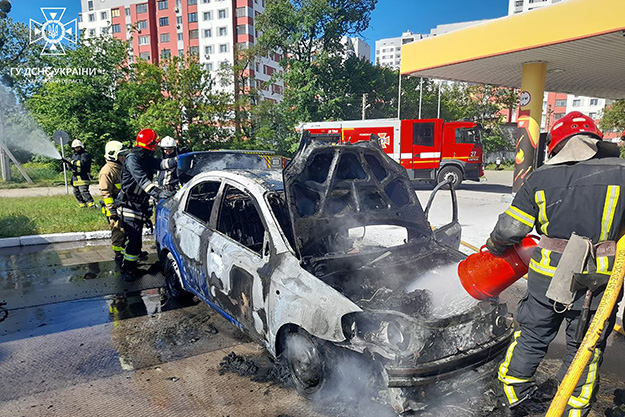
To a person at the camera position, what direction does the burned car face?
facing the viewer and to the right of the viewer

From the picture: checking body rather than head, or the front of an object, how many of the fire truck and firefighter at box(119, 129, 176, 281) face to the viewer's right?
2

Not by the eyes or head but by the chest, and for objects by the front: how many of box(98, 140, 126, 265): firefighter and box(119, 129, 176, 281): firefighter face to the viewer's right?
2

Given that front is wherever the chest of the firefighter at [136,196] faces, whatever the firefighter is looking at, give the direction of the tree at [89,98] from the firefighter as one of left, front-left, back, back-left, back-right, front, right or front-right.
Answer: left

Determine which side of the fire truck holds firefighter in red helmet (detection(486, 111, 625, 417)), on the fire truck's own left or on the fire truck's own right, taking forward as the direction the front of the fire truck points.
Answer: on the fire truck's own right

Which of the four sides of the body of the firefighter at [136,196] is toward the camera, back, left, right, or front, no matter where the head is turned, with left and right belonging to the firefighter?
right

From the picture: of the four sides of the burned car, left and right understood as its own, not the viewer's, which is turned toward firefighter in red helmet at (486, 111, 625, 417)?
front

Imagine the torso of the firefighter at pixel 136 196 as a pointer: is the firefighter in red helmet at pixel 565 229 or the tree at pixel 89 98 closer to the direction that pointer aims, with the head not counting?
the firefighter in red helmet

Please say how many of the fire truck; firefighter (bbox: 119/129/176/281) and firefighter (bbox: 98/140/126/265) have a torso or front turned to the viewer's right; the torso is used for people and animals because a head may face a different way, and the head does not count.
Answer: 3

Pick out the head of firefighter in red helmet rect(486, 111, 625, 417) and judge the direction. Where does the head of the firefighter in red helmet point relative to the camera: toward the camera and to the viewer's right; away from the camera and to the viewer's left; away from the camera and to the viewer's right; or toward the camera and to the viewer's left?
away from the camera and to the viewer's left

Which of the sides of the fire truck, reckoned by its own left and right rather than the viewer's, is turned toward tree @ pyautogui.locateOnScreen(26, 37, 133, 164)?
back

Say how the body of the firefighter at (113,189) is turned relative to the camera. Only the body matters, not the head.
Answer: to the viewer's right

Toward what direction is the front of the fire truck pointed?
to the viewer's right
